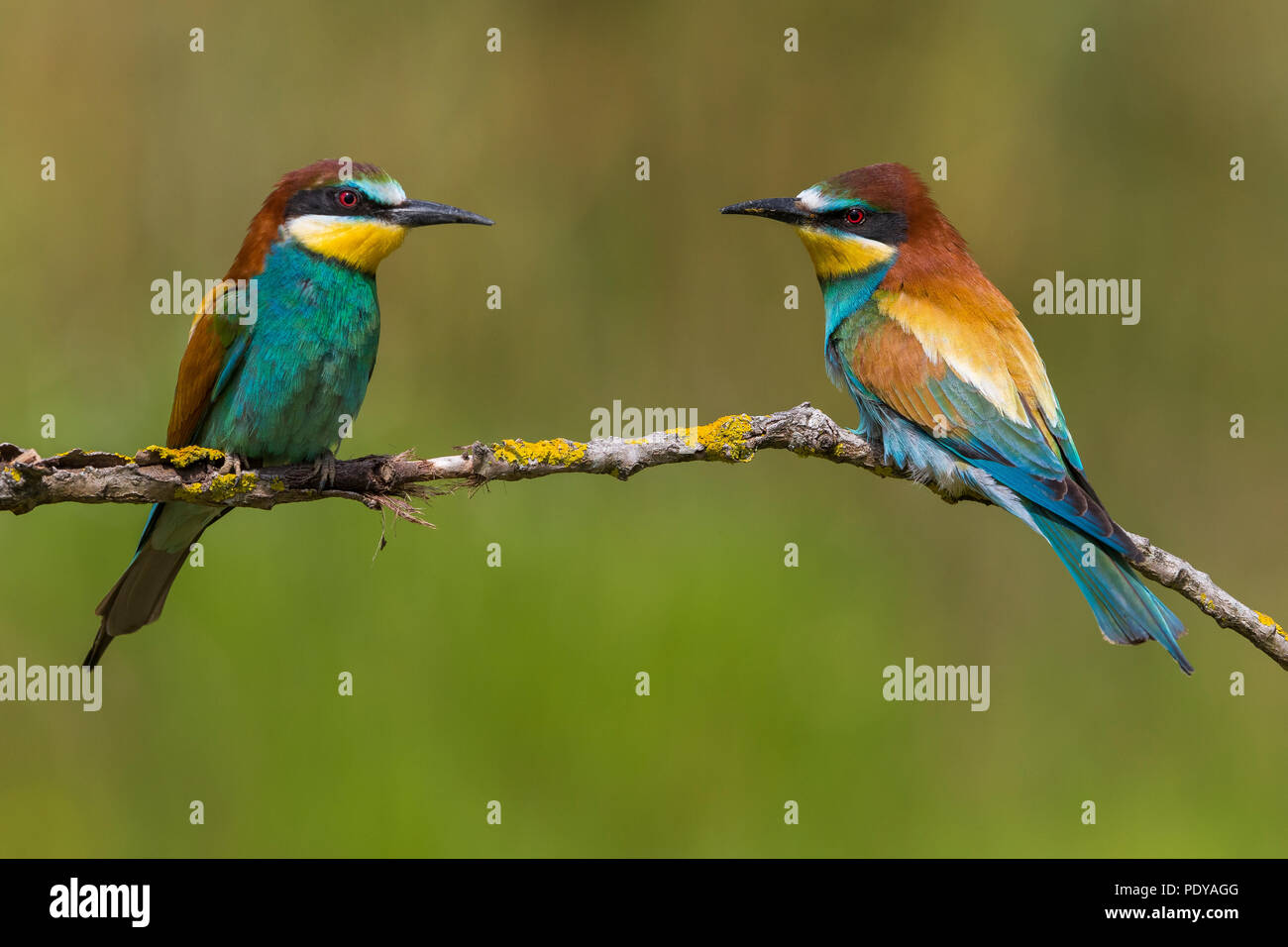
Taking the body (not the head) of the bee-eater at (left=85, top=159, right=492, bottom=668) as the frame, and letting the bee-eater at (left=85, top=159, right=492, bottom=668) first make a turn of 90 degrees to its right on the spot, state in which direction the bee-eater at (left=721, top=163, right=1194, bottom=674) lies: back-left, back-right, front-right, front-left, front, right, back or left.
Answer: back-left

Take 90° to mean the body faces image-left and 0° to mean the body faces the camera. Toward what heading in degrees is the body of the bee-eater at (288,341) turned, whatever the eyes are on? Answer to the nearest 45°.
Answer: approximately 315°
